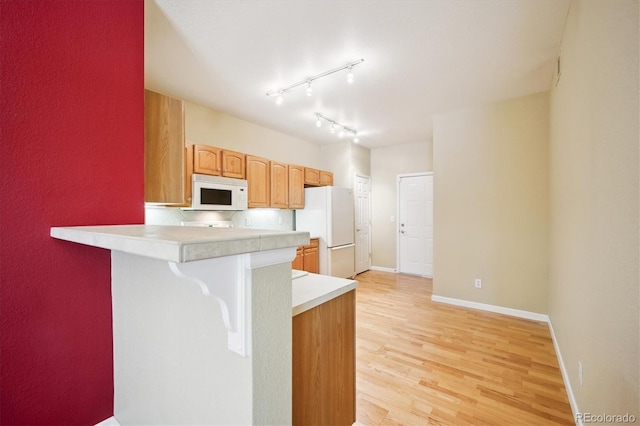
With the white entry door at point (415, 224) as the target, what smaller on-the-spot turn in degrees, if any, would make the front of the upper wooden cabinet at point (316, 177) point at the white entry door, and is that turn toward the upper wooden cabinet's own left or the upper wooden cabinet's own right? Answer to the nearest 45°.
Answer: approximately 45° to the upper wooden cabinet's own left

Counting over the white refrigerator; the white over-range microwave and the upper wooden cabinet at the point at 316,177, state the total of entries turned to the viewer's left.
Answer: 0

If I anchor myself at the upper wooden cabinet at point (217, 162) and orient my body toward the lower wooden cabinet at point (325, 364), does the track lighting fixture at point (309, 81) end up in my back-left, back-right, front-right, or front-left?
front-left

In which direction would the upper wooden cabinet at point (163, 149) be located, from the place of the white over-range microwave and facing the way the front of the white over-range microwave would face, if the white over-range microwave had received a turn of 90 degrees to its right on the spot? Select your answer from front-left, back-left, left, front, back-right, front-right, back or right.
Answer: front-left

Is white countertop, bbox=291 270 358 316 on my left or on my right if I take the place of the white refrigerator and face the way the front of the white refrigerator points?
on my right

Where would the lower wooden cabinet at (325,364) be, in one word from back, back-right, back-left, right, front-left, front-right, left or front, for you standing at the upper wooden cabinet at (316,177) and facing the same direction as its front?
front-right

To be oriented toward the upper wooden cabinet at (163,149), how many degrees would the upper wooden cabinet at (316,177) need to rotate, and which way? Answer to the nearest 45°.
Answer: approximately 45° to its right

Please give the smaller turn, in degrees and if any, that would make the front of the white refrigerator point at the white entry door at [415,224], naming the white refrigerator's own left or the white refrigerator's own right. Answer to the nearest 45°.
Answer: approximately 45° to the white refrigerator's own left

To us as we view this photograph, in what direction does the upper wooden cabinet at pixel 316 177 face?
facing the viewer and to the right of the viewer

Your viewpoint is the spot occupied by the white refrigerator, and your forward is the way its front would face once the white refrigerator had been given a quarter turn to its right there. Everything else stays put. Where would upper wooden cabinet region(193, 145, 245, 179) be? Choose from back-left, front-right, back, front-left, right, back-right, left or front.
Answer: front
